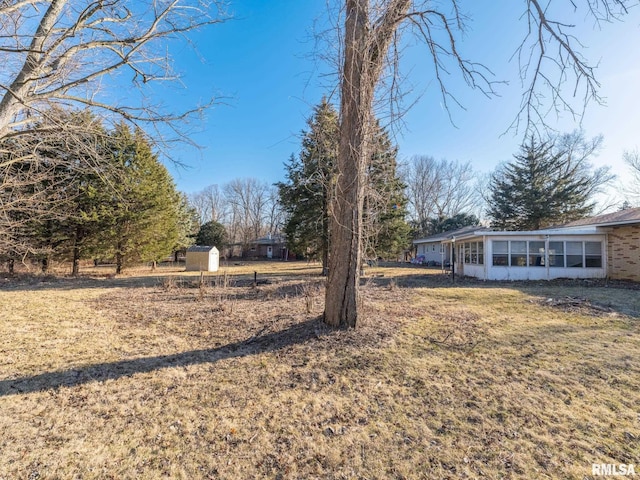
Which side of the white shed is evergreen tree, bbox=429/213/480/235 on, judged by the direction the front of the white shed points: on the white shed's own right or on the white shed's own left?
on the white shed's own left

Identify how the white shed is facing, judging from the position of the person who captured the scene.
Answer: facing the viewer and to the right of the viewer

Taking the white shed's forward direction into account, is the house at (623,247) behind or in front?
in front

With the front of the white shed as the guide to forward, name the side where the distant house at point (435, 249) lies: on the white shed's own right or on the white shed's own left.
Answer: on the white shed's own left

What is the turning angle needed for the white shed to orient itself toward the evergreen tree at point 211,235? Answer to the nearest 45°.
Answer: approximately 135° to its left

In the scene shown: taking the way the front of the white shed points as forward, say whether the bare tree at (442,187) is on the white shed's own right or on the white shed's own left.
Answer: on the white shed's own left

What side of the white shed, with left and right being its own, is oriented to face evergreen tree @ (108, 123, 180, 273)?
back

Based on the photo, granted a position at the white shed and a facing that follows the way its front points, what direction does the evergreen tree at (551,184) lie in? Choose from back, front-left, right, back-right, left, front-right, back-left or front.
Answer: front-left

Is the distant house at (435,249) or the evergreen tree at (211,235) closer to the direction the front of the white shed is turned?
the distant house
